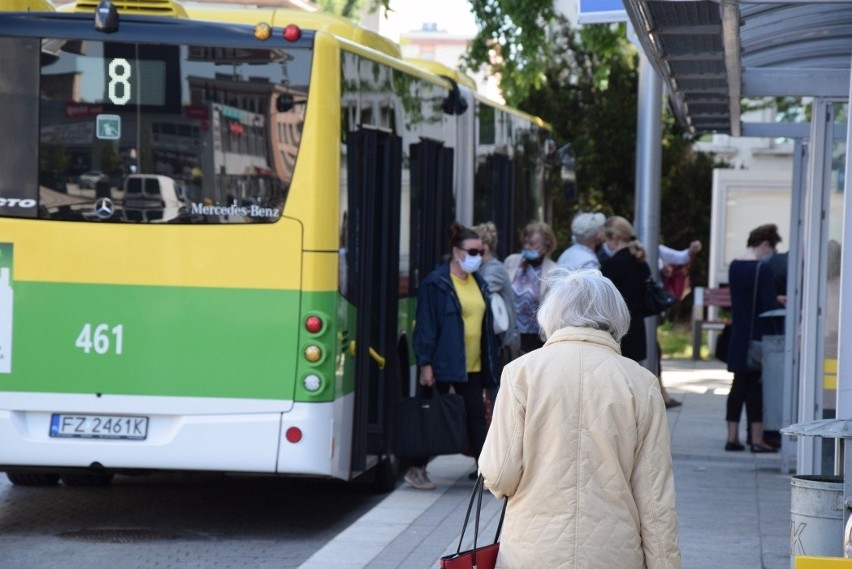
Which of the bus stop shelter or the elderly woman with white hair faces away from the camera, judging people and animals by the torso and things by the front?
the elderly woman with white hair

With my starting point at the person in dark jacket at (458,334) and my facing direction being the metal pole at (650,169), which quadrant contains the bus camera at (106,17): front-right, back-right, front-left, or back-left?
back-left

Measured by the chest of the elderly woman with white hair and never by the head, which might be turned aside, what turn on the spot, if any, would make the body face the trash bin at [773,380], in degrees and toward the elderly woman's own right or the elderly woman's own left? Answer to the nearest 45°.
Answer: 0° — they already face it

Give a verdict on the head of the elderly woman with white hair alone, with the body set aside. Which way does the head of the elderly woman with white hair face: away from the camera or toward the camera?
away from the camera

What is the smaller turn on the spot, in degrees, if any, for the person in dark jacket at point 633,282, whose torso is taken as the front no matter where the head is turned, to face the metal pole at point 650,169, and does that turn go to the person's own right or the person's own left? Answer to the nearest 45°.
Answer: approximately 45° to the person's own right

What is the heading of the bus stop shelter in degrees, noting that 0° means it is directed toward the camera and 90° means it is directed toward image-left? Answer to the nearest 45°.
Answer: approximately 90°

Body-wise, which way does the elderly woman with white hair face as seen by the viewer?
away from the camera

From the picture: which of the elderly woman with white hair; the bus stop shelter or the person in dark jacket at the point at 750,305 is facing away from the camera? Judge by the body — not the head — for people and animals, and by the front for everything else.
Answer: the elderly woman with white hair

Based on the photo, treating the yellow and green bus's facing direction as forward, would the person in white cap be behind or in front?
in front

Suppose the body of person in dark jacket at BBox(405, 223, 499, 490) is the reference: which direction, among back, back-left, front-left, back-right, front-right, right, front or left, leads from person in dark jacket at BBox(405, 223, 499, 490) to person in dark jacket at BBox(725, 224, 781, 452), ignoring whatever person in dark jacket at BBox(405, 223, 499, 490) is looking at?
left

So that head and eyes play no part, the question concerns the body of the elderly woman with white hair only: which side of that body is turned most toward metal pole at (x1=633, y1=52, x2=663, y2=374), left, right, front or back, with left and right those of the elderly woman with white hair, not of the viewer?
front

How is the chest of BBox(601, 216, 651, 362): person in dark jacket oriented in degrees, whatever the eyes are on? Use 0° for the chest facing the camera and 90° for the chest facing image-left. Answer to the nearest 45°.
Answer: approximately 135°
